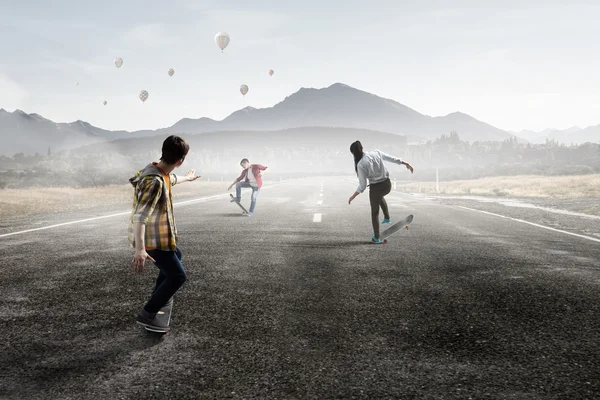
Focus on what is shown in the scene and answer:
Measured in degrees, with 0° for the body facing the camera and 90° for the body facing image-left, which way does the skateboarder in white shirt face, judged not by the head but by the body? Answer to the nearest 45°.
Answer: approximately 135°

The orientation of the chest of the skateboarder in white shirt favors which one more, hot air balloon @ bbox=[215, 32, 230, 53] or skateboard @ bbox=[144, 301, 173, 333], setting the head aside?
the hot air balloon

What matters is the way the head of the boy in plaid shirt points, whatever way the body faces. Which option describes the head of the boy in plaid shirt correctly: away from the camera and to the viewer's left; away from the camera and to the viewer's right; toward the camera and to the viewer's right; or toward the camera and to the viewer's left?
away from the camera and to the viewer's right

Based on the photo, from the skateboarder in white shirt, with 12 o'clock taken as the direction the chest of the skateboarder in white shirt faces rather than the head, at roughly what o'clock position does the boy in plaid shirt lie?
The boy in plaid shirt is roughly at 8 o'clock from the skateboarder in white shirt.

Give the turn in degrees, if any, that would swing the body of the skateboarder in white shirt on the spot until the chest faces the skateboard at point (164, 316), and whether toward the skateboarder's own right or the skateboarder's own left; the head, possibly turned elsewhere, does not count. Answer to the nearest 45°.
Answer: approximately 135° to the skateboarder's own left
